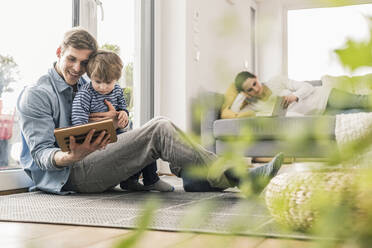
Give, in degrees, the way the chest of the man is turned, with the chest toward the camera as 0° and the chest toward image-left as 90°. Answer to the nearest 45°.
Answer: approximately 270°
